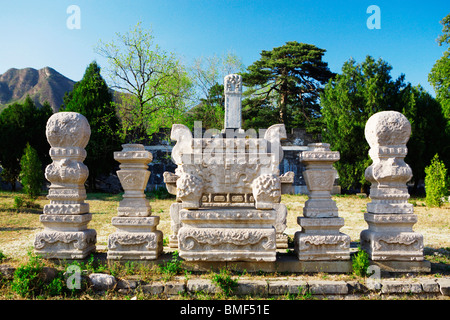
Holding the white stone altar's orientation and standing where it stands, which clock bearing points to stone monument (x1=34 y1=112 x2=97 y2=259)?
The stone monument is roughly at 3 o'clock from the white stone altar.

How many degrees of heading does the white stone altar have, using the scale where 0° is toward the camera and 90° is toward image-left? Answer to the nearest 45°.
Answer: approximately 0°

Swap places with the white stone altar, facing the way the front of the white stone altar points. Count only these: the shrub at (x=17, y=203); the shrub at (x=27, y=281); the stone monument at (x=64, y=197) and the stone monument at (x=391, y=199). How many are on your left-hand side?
1

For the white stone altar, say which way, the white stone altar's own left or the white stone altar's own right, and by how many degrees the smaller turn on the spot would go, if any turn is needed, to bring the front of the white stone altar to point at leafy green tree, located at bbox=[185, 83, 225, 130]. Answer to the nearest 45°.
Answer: approximately 180°

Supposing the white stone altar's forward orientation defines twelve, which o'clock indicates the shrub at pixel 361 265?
The shrub is roughly at 9 o'clock from the white stone altar.

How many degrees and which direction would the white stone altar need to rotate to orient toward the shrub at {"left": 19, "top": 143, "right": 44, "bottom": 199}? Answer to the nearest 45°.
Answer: approximately 135° to its right

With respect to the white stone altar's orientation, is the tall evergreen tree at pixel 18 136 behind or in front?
behind

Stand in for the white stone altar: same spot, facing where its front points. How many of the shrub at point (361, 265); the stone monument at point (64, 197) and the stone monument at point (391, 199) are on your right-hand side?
1

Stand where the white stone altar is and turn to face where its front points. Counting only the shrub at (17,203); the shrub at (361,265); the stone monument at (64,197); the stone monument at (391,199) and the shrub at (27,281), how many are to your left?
2

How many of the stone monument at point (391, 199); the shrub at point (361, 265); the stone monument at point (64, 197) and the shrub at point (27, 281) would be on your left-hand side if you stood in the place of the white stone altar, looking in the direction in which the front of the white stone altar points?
2
